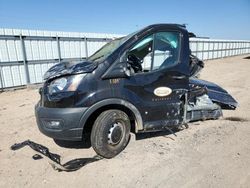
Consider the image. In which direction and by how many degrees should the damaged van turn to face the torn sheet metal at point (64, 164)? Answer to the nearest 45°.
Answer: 0° — it already faces it

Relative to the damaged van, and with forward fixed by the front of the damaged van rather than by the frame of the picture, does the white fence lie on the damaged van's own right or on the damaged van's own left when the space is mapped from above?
on the damaged van's own right

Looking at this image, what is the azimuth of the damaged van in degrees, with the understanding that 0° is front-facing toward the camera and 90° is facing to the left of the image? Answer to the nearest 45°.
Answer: approximately 45°

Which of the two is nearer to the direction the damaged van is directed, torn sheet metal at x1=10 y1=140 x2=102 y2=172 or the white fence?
the torn sheet metal
